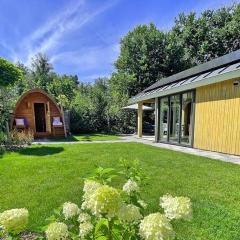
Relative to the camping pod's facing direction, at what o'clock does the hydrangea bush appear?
The hydrangea bush is roughly at 12 o'clock from the camping pod.

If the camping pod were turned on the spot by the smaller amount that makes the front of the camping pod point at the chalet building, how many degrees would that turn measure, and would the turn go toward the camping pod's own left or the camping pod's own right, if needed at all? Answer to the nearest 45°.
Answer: approximately 45° to the camping pod's own left

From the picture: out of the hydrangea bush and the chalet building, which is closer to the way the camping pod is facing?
the hydrangea bush

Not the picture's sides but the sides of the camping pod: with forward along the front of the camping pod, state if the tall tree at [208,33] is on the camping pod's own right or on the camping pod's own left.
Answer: on the camping pod's own left

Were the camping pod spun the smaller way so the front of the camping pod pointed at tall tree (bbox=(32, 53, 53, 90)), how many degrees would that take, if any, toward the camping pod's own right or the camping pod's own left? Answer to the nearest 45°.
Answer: approximately 180°

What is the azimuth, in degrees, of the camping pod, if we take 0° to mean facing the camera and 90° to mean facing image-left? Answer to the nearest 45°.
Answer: approximately 0°

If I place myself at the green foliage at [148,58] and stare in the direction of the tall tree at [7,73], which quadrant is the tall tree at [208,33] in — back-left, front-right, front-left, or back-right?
back-left
